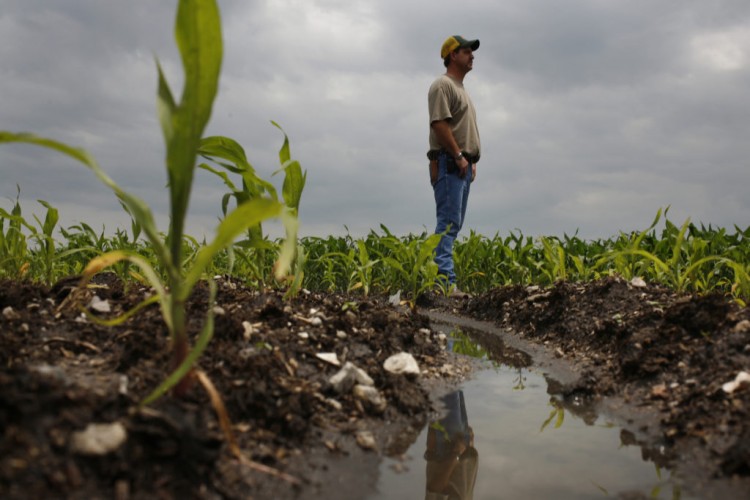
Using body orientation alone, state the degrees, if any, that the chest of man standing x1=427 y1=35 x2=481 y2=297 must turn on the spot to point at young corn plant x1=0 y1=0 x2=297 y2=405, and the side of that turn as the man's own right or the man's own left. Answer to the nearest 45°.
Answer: approximately 90° to the man's own right

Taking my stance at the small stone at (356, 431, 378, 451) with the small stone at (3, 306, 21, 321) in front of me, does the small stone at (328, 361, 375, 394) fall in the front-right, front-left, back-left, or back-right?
front-right

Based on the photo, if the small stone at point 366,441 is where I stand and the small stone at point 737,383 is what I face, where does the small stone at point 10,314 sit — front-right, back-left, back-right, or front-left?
back-left

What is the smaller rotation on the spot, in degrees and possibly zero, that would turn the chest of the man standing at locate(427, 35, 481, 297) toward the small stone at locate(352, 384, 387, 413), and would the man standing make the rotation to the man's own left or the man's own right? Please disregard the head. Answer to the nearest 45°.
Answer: approximately 90° to the man's own right

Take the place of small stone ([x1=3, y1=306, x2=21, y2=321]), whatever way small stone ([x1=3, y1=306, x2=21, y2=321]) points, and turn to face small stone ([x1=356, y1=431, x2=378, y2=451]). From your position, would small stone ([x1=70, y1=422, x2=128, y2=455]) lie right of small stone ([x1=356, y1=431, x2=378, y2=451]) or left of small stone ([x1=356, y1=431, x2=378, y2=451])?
right

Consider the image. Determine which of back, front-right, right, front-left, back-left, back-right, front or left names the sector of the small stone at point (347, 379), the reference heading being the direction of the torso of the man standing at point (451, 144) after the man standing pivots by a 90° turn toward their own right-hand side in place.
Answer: front

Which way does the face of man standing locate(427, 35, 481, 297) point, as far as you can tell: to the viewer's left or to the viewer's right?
to the viewer's right

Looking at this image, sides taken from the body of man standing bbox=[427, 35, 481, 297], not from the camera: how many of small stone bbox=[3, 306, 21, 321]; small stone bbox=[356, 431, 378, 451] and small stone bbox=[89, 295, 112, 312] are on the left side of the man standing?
0

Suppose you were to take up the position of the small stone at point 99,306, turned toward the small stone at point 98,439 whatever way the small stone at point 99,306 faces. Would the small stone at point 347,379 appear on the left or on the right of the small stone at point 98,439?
left

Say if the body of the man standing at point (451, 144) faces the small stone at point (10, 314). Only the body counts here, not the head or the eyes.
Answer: no

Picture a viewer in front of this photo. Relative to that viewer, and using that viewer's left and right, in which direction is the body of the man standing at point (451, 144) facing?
facing to the right of the viewer

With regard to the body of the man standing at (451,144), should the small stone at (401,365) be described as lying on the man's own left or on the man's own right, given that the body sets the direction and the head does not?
on the man's own right

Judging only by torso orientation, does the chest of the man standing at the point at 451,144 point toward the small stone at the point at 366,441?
no

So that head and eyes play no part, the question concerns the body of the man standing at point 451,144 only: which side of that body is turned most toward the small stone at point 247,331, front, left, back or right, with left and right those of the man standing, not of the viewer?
right

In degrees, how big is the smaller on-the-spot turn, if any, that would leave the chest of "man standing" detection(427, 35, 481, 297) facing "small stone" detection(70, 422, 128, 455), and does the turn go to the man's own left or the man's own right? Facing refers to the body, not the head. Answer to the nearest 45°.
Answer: approximately 90° to the man's own right
